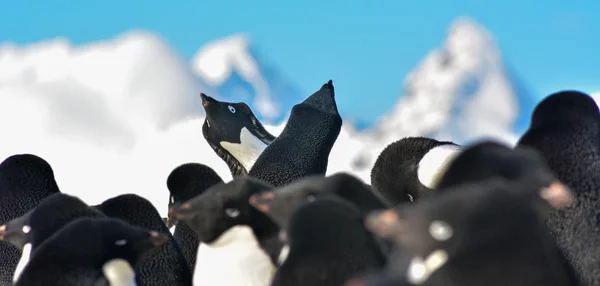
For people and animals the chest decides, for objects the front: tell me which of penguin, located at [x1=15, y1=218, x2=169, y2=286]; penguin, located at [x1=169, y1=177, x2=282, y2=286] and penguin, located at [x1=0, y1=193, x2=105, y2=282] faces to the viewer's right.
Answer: penguin, located at [x1=15, y1=218, x2=169, y2=286]

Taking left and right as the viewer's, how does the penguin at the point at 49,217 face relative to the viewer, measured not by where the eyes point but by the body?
facing to the left of the viewer

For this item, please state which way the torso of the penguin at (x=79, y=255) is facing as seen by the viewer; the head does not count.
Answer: to the viewer's right

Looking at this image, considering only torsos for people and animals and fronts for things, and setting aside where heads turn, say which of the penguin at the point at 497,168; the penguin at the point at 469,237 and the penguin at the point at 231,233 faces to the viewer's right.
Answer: the penguin at the point at 497,168

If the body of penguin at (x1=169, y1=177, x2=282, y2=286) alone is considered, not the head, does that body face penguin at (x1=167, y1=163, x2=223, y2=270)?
no

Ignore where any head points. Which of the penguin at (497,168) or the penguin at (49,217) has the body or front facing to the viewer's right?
the penguin at (497,168)

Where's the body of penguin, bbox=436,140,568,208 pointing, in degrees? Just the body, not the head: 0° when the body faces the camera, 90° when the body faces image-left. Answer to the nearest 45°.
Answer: approximately 270°

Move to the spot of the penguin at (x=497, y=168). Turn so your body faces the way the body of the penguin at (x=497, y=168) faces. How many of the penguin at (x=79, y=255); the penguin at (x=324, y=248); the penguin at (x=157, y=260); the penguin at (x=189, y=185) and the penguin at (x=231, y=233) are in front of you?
0

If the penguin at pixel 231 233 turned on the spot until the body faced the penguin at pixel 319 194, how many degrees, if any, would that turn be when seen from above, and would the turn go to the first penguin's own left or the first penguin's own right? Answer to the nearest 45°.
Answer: approximately 90° to the first penguin's own left

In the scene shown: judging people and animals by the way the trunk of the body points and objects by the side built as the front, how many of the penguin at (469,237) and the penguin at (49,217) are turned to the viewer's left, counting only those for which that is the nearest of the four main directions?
2

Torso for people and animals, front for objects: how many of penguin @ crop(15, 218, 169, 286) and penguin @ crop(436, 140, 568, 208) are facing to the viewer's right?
2

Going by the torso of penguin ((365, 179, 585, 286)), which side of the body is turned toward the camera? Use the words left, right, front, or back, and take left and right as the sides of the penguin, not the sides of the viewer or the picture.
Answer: left

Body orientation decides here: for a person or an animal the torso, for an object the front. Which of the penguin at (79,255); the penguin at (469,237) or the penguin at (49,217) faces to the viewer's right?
the penguin at (79,255)
